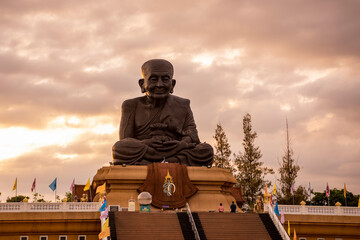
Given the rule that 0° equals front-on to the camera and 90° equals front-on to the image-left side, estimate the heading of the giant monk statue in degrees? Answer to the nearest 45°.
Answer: approximately 0°

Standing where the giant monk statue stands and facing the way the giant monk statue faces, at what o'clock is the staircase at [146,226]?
The staircase is roughly at 12 o'clock from the giant monk statue.

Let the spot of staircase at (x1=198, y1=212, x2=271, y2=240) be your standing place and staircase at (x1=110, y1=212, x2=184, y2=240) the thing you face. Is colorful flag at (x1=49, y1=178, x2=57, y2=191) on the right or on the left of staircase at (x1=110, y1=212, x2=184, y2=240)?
right

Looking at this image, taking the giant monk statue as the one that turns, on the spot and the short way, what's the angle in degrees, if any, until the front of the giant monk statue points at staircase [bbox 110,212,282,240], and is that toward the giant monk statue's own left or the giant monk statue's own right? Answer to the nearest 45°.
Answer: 0° — it already faces it

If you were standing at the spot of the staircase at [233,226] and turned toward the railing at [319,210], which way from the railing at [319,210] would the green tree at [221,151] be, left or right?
left

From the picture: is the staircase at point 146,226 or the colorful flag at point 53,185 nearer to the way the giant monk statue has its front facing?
the staircase

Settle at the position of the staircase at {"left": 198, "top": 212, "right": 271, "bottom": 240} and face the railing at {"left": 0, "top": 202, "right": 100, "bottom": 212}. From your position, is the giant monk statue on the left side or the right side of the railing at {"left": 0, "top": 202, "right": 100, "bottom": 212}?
right

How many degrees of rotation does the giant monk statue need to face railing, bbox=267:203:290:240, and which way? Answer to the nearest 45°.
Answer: approximately 45° to its left

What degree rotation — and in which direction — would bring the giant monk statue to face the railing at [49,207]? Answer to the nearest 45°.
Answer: approximately 45° to its right

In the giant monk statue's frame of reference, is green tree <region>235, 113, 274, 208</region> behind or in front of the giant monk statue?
behind

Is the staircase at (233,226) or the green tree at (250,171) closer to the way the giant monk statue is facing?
the staircase

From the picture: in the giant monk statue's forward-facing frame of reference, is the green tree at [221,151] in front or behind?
behind

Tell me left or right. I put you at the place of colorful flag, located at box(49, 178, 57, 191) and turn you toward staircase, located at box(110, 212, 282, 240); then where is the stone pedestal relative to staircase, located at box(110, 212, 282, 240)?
left
